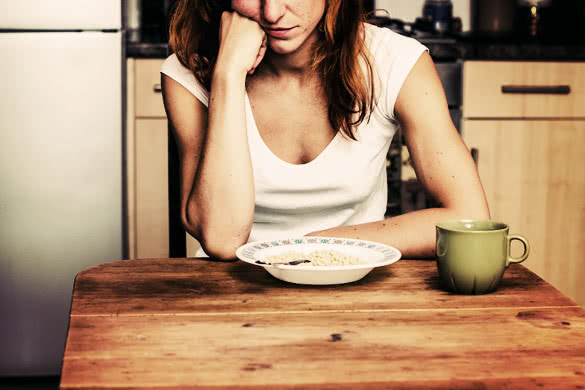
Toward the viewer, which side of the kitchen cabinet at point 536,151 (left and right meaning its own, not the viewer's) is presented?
front

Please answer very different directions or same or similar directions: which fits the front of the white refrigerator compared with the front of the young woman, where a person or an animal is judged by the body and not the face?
same or similar directions

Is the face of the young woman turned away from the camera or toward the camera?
toward the camera

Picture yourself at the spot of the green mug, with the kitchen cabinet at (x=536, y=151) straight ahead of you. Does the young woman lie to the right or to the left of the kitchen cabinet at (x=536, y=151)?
left

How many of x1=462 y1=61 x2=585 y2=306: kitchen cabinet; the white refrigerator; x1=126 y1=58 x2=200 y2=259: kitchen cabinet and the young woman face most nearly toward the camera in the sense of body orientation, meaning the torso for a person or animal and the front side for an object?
4

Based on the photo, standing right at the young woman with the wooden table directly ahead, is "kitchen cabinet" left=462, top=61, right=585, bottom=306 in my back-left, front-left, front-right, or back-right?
back-left

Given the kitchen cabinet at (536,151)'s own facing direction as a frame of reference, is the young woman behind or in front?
in front

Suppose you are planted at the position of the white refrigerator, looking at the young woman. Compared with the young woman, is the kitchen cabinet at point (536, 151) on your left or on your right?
left

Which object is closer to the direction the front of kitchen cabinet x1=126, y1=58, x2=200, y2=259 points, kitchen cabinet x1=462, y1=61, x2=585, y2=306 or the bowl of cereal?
the bowl of cereal

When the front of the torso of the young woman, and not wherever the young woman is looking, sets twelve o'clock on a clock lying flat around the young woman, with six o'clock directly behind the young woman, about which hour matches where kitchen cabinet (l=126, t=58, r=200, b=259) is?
The kitchen cabinet is roughly at 5 o'clock from the young woman.

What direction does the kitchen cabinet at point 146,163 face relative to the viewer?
toward the camera

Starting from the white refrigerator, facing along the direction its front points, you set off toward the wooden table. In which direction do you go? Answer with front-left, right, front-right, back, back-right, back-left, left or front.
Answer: front

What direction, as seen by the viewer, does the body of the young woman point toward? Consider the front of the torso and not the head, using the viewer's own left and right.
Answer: facing the viewer

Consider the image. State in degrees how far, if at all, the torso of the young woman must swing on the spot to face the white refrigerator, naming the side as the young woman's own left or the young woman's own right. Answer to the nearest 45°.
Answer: approximately 135° to the young woman's own right
